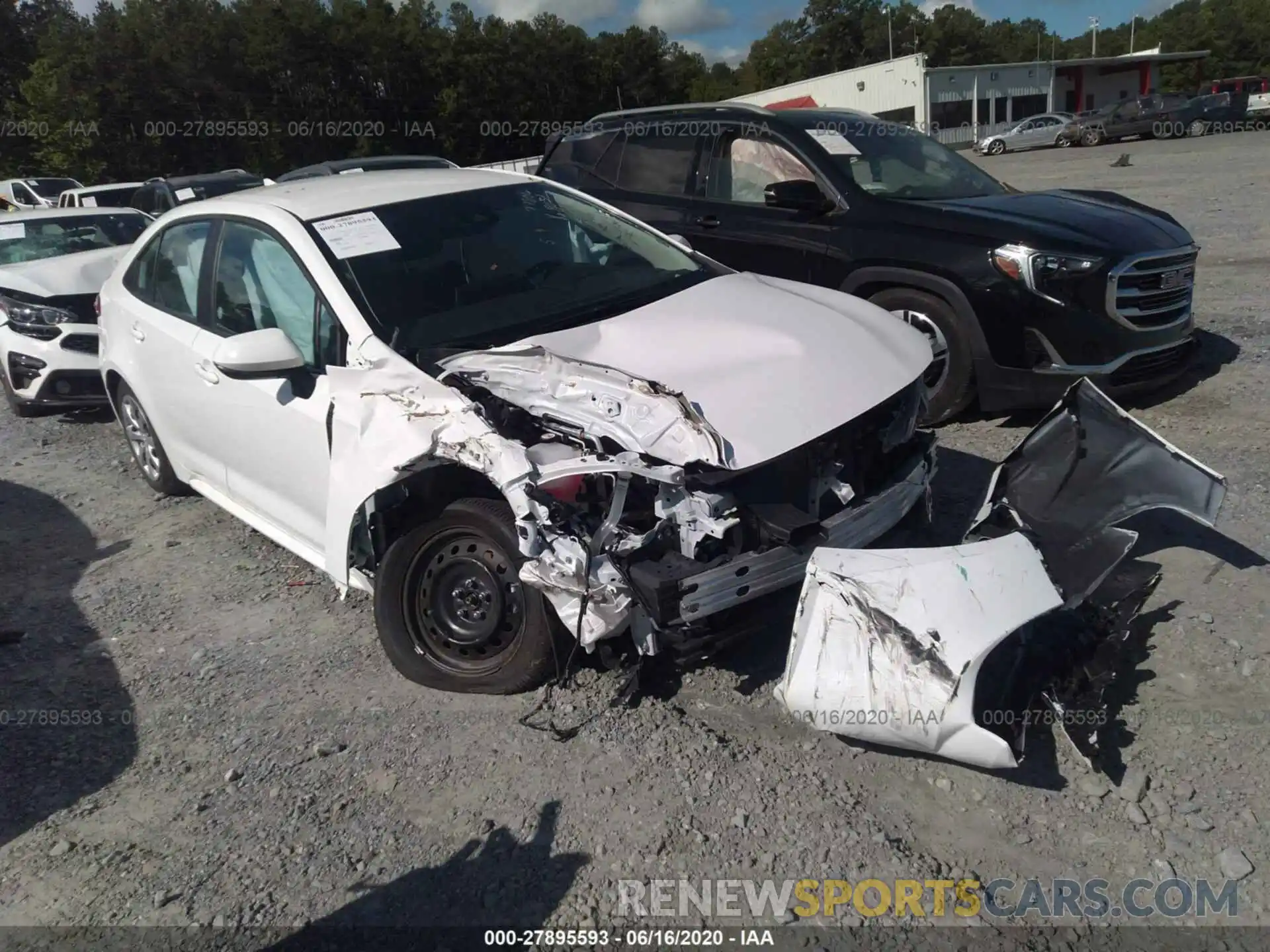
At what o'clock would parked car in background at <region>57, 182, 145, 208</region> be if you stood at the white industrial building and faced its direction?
The parked car in background is roughly at 2 o'clock from the white industrial building.

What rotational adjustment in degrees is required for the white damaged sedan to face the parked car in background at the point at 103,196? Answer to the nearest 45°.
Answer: approximately 180°

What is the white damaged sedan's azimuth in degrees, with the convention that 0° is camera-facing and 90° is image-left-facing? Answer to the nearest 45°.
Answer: approximately 315°

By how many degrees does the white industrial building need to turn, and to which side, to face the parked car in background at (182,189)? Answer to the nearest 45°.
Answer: approximately 45° to its right

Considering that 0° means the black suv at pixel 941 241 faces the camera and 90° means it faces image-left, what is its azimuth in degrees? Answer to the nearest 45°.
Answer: approximately 315°

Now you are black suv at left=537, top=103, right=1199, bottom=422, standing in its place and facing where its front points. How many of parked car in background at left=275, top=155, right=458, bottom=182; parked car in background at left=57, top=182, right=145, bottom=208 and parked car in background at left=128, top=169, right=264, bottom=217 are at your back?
3

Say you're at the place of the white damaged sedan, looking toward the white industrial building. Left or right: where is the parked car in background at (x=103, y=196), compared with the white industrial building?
left
